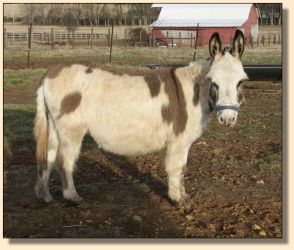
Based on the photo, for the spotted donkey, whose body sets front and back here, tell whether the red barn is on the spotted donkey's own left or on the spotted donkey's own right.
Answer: on the spotted donkey's own left

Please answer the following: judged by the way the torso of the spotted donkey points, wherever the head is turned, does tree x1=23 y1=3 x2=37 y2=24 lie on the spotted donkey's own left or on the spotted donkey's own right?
on the spotted donkey's own left

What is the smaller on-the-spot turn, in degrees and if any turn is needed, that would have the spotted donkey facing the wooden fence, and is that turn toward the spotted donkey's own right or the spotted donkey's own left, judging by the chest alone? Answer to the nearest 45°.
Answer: approximately 90° to the spotted donkey's own left

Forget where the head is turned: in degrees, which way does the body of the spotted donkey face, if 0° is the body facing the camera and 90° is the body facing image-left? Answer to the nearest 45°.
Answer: approximately 270°
